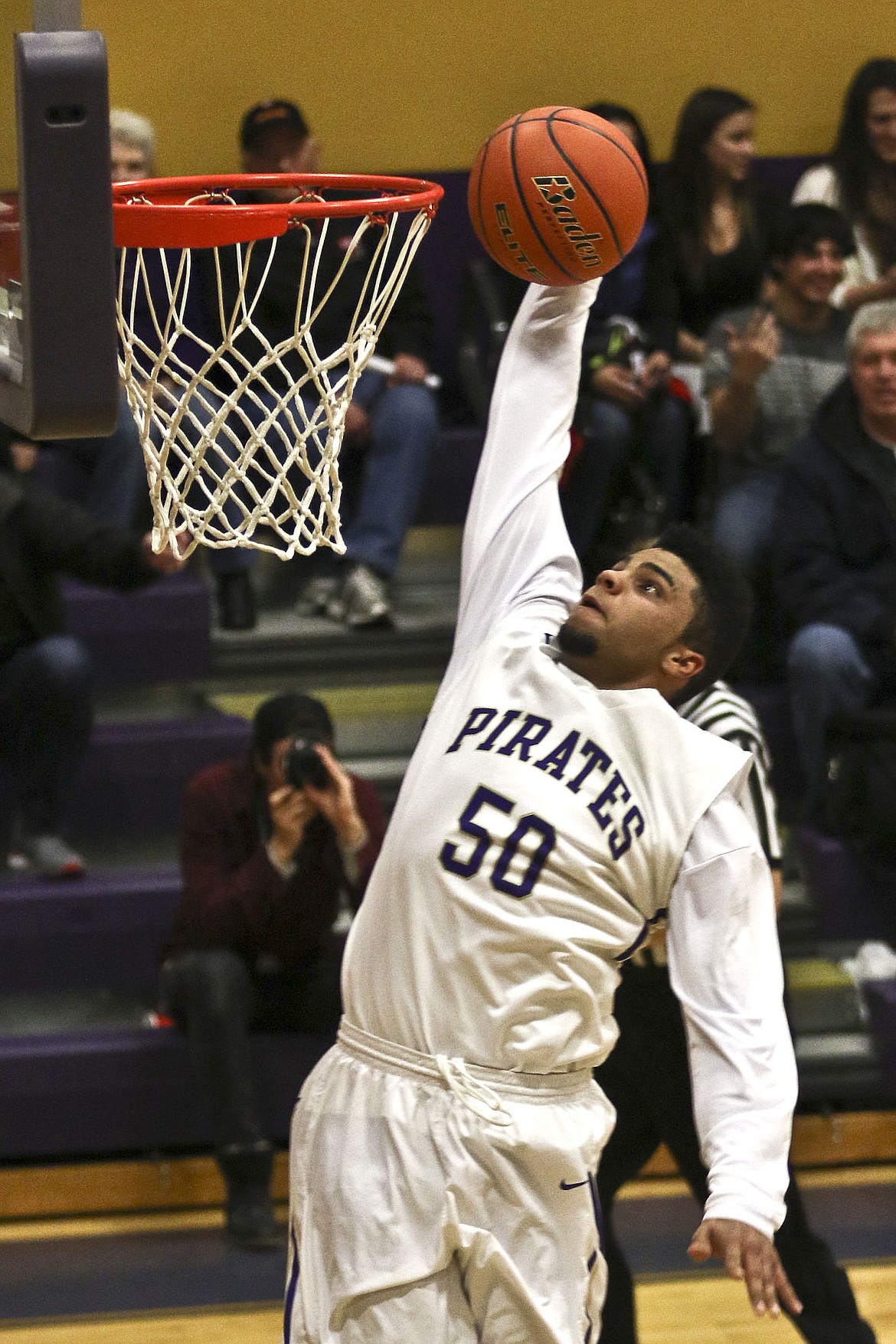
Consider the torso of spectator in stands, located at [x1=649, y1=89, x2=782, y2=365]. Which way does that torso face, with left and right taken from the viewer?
facing the viewer and to the right of the viewer

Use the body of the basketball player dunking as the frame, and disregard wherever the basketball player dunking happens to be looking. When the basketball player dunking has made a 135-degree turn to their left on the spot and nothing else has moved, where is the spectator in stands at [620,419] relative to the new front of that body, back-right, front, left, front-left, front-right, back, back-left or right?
front-left

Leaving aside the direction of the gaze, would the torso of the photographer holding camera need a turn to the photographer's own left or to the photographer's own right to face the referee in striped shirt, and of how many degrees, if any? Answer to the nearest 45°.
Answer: approximately 45° to the photographer's own left

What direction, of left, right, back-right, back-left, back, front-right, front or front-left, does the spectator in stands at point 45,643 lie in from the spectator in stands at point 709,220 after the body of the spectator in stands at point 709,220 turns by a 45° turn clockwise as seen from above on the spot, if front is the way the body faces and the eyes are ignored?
front-right

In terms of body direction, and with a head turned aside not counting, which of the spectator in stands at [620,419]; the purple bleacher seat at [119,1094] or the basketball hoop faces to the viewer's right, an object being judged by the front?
the basketball hoop

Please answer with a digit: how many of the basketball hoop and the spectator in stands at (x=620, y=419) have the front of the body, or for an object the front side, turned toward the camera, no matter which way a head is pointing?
1

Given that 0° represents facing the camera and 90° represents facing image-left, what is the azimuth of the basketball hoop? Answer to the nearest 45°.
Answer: approximately 270°

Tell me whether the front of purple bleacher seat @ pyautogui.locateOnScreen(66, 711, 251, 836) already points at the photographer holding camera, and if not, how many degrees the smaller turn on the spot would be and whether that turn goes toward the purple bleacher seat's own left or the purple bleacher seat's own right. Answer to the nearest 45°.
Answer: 0° — it already faces them

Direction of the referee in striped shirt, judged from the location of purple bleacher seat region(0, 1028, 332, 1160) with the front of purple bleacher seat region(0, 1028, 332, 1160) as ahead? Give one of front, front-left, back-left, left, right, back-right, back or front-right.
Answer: front-left

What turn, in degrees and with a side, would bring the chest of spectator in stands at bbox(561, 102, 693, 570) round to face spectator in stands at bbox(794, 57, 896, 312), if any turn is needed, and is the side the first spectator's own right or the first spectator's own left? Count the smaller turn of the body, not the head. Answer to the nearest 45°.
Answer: approximately 135° to the first spectator's own left

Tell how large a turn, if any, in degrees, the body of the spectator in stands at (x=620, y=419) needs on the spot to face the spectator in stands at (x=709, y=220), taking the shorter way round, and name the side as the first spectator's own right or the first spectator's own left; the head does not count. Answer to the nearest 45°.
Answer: approximately 180°

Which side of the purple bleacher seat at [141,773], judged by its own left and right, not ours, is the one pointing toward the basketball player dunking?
front

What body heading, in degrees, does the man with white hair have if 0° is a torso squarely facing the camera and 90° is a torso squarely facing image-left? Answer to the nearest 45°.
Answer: approximately 0°

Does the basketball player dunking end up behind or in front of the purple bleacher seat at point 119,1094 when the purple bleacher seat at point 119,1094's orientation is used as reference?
in front

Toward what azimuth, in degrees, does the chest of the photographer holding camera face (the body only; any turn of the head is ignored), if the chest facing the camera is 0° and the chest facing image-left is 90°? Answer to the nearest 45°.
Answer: approximately 0°
